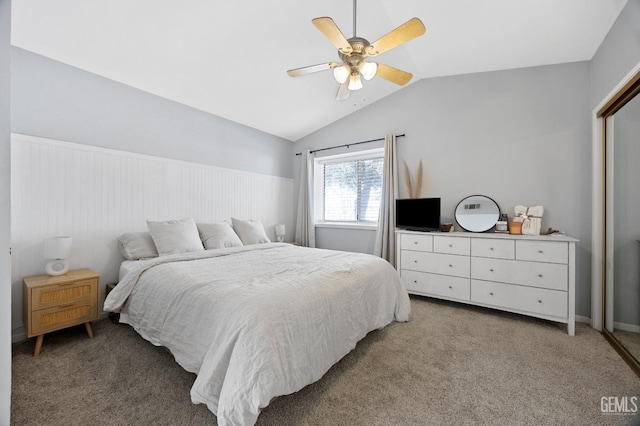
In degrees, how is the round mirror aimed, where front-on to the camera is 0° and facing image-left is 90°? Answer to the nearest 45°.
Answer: approximately 0°

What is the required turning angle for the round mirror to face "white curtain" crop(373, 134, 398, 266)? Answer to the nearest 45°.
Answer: approximately 90° to its right

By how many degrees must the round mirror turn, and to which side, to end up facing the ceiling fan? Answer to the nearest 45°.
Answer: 0° — it already faces it

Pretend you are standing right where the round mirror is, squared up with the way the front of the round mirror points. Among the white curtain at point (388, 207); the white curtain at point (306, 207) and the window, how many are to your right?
3

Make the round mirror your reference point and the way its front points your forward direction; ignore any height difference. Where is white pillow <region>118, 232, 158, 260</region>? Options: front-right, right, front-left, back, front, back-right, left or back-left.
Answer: front-right

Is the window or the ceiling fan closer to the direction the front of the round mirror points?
the ceiling fan

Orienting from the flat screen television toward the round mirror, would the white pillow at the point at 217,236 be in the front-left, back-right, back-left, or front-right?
back-right

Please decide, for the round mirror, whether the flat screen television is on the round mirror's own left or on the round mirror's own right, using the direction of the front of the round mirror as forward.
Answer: on the round mirror's own right

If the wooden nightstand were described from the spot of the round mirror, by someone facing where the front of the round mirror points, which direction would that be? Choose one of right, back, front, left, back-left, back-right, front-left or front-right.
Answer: front-right

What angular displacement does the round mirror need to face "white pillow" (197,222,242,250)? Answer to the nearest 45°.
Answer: approximately 45° to its right

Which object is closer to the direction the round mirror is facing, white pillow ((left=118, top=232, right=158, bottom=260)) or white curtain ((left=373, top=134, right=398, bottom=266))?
the white pillow

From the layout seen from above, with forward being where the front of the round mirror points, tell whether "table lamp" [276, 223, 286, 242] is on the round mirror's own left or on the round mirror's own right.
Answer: on the round mirror's own right

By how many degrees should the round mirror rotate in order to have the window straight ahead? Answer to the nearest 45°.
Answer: approximately 90° to its right

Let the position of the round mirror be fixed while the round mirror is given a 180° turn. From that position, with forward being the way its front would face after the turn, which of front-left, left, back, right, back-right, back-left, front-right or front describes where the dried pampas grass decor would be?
left
